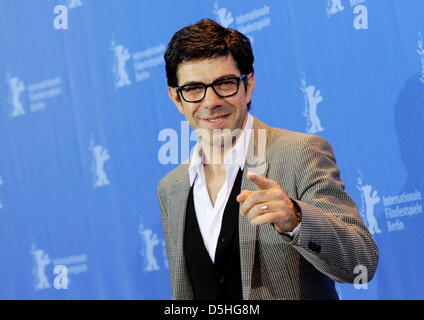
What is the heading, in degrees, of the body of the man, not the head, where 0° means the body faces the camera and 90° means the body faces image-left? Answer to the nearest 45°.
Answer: approximately 45°
